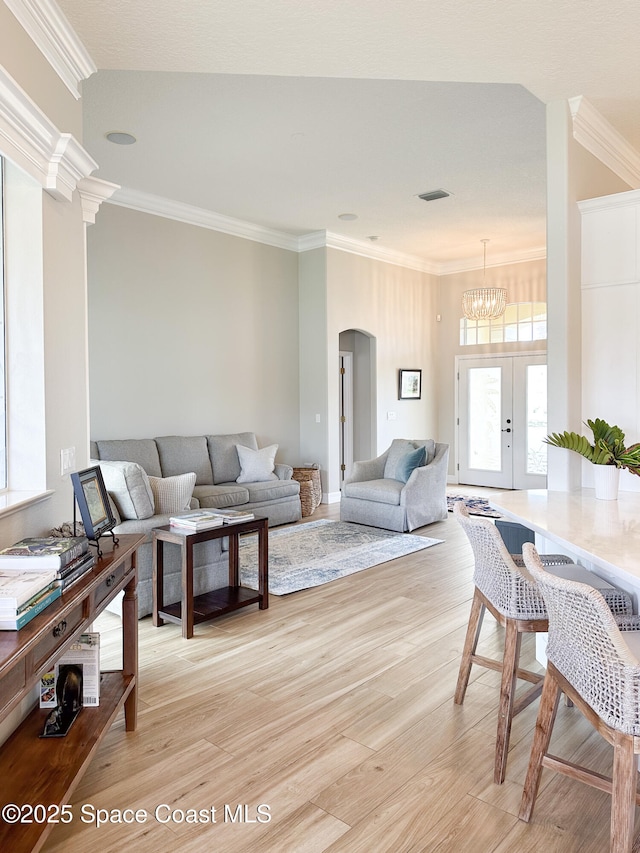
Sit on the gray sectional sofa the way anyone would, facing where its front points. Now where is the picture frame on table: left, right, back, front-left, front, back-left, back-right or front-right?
front-right

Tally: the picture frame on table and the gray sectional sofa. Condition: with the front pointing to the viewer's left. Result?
0

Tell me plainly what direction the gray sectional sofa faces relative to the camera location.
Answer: facing the viewer and to the right of the viewer

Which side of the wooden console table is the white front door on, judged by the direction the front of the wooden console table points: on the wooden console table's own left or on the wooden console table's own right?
on the wooden console table's own left
